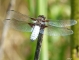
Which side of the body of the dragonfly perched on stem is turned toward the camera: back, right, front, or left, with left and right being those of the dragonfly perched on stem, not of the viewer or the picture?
back
